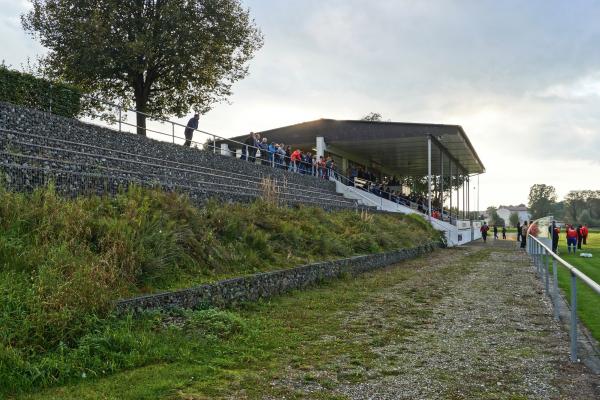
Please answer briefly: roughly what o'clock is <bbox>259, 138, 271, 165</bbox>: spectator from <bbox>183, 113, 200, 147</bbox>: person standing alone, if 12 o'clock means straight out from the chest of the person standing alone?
The spectator is roughly at 10 o'clock from the person standing alone.

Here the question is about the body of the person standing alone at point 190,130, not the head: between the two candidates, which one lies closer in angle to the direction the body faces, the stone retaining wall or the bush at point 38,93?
the stone retaining wall

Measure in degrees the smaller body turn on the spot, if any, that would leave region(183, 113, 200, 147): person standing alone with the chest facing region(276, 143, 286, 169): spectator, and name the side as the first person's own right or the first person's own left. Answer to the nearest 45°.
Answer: approximately 45° to the first person's own left

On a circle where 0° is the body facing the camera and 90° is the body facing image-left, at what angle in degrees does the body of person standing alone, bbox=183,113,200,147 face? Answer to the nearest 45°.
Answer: approximately 270°

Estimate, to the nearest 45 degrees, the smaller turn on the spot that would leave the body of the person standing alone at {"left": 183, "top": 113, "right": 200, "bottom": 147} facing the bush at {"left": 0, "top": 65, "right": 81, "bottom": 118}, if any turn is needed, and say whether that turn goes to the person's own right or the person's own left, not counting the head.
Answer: approximately 135° to the person's own right

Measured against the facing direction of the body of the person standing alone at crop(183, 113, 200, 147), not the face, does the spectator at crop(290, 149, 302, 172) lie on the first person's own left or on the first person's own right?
on the first person's own left
